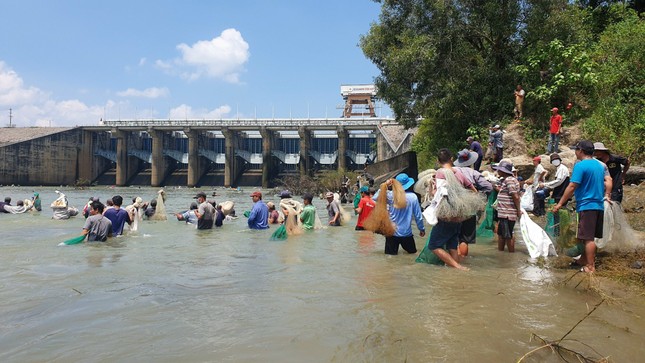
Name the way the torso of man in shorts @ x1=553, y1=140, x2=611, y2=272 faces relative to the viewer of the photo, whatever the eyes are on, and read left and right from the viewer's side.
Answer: facing away from the viewer and to the left of the viewer

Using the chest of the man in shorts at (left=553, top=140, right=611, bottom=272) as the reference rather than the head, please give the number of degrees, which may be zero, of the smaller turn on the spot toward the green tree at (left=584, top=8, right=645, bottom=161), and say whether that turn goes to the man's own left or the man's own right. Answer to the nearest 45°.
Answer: approximately 45° to the man's own right

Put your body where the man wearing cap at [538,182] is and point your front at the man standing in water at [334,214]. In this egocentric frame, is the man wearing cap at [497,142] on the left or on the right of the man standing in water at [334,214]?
right

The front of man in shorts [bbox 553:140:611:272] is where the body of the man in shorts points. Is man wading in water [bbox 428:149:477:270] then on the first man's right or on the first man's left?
on the first man's left

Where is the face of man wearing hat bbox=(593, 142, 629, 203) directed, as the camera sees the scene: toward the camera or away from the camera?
toward the camera
